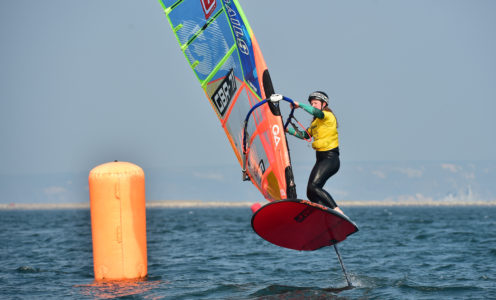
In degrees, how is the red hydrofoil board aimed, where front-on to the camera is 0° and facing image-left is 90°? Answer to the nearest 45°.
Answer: approximately 45°

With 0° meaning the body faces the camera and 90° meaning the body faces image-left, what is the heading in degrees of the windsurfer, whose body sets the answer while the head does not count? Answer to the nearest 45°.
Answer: approximately 45°
